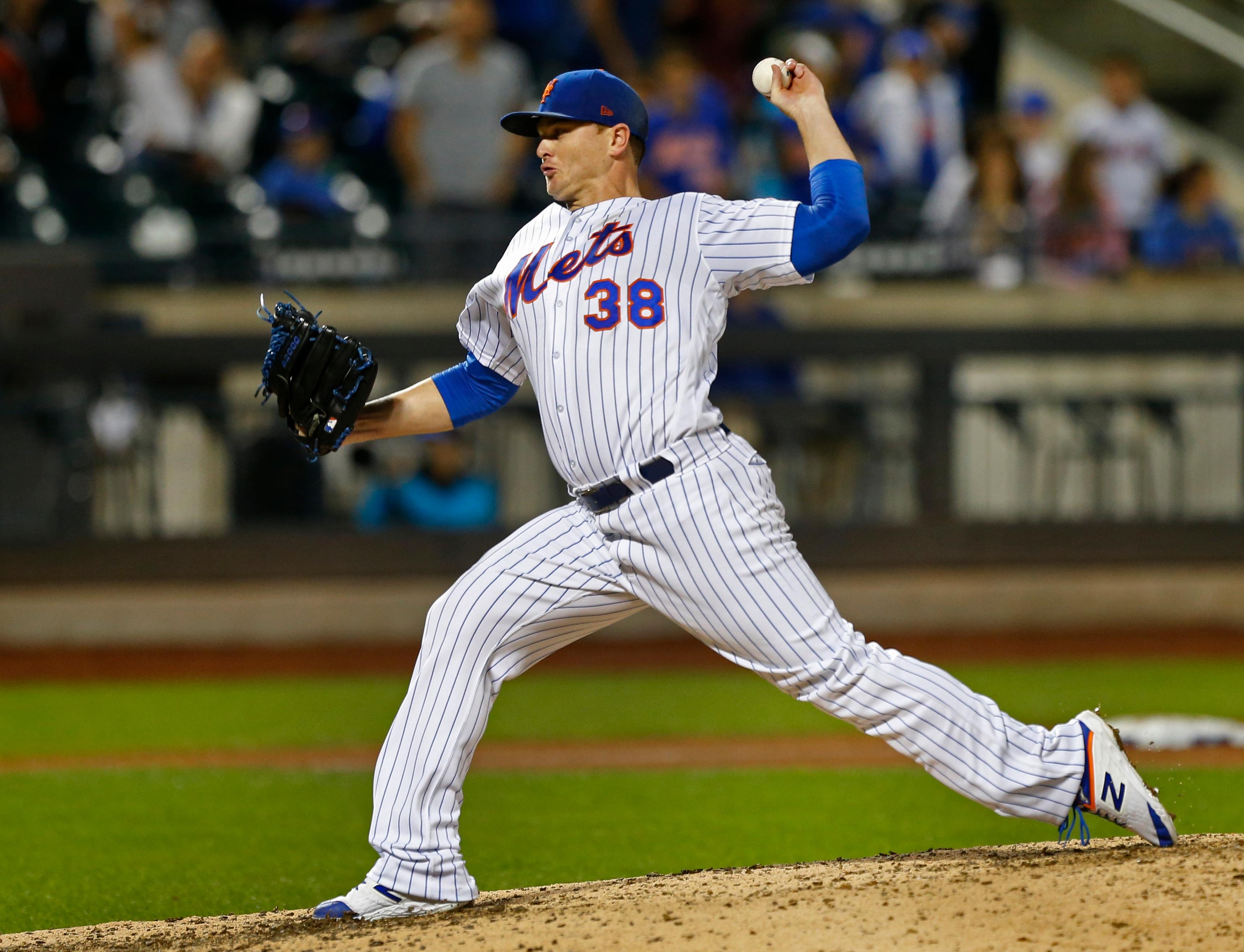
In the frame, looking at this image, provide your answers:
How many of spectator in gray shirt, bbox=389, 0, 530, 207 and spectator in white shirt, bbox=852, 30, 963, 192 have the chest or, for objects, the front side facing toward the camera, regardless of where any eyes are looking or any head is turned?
2

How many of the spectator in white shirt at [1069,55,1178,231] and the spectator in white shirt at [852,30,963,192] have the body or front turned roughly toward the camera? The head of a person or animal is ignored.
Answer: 2

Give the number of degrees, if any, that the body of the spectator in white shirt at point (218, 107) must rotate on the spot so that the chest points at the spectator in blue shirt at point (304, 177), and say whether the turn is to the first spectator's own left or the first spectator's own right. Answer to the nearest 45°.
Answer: approximately 90° to the first spectator's own left

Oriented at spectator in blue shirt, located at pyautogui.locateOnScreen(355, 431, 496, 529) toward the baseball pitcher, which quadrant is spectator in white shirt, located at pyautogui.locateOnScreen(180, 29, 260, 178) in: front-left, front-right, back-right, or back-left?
back-right

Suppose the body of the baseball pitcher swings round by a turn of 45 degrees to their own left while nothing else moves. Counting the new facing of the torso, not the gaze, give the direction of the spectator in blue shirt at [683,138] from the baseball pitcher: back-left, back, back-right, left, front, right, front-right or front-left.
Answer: back

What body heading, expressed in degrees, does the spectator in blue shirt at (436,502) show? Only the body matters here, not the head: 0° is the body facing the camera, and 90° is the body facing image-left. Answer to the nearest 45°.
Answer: approximately 0°

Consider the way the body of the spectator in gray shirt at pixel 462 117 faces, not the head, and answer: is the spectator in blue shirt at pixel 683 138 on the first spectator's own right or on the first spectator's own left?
on the first spectator's own left
